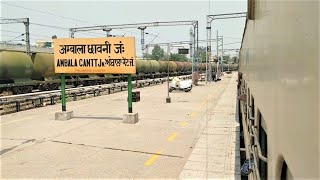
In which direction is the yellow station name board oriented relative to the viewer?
toward the camera

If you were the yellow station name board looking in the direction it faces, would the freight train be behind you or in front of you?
behind
